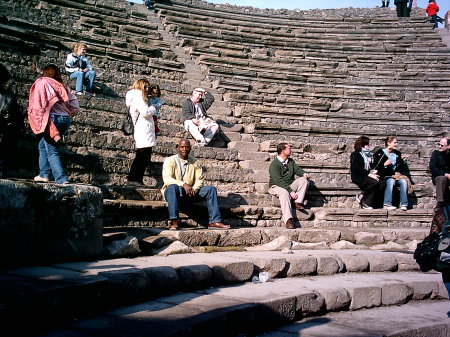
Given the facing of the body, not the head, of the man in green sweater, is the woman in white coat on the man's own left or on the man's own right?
on the man's own right

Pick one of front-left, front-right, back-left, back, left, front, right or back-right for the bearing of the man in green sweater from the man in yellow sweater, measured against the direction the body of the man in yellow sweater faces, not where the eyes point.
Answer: back-left

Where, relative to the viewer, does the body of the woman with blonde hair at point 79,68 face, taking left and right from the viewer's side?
facing the viewer and to the right of the viewer

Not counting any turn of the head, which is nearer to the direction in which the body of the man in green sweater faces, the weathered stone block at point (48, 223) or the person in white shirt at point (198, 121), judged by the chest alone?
the weathered stone block

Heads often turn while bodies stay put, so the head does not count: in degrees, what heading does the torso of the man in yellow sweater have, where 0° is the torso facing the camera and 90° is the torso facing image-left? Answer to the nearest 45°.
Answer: approximately 0°

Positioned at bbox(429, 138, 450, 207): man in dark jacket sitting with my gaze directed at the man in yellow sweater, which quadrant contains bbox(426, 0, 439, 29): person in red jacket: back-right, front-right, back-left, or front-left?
back-right

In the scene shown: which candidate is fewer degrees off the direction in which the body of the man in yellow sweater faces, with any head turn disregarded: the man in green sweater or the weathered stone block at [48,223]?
the weathered stone block

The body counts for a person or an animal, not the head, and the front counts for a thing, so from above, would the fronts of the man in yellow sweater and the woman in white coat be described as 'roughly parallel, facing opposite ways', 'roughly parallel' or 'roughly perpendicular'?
roughly perpendicular
